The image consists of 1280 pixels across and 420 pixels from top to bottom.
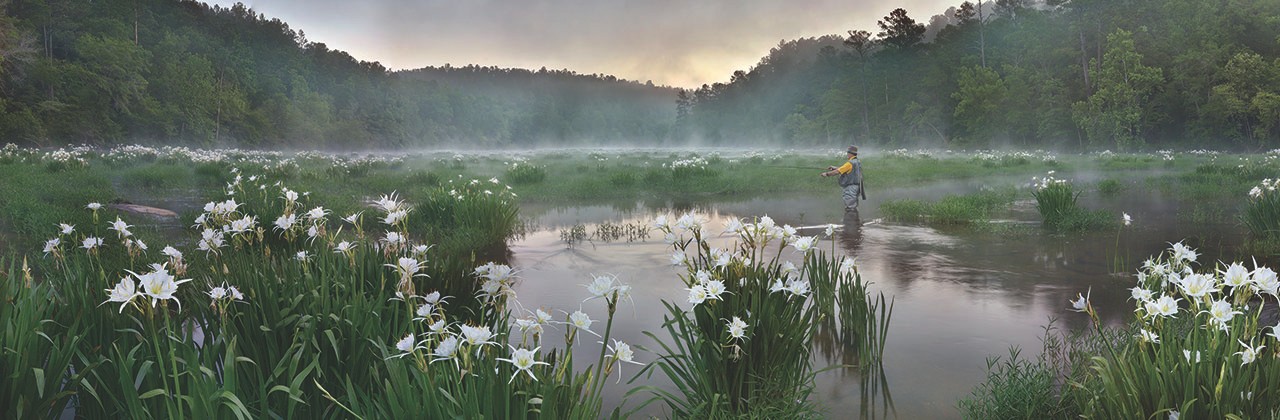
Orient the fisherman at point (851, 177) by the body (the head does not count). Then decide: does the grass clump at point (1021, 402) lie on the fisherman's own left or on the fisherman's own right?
on the fisherman's own left

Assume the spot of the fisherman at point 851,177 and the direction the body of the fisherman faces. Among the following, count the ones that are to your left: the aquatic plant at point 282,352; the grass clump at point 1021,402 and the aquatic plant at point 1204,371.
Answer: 3

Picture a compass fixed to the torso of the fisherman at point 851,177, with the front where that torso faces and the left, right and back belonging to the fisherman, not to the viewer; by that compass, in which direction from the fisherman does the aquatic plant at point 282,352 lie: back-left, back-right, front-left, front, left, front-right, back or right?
left

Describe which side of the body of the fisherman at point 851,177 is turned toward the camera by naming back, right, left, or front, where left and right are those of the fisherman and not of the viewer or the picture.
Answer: left

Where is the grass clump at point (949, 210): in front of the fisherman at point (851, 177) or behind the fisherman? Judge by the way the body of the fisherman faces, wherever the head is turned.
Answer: behind

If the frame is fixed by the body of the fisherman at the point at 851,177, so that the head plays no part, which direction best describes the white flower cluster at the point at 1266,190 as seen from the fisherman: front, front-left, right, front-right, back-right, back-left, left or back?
back-left

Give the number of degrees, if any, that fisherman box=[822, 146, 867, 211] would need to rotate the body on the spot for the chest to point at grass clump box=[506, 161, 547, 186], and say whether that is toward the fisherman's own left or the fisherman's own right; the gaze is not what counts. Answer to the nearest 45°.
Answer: approximately 45° to the fisherman's own right

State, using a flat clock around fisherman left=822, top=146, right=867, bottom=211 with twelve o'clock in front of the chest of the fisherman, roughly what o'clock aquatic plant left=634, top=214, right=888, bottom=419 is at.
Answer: The aquatic plant is roughly at 9 o'clock from the fisherman.

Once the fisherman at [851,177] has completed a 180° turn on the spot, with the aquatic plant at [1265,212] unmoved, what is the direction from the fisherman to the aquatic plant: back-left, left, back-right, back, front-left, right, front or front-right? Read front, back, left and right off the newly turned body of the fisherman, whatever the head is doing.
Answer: front-right

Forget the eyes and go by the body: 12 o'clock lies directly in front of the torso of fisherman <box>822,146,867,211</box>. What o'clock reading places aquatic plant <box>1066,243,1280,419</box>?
The aquatic plant is roughly at 9 o'clock from the fisherman.
